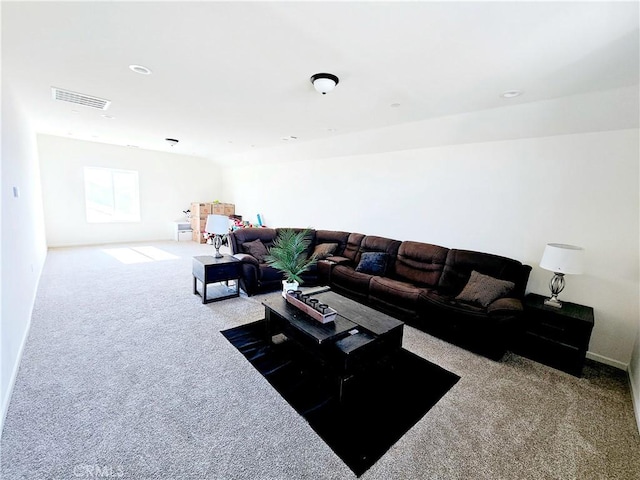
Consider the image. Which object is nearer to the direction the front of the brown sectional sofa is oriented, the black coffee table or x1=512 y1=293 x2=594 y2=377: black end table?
the black coffee table

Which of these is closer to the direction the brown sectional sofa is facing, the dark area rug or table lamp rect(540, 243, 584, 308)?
the dark area rug

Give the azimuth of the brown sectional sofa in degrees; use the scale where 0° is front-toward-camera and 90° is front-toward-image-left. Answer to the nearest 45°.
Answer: approximately 45°

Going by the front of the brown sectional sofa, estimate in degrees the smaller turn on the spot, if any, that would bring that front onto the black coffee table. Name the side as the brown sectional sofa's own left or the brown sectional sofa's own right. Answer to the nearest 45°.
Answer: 0° — it already faces it

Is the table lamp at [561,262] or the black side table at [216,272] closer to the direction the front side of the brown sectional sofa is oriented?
the black side table

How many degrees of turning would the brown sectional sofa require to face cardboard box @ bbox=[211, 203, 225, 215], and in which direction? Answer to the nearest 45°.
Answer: approximately 90° to its right

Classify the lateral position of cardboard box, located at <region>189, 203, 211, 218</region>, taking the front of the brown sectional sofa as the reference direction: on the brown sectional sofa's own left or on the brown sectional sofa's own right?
on the brown sectional sofa's own right

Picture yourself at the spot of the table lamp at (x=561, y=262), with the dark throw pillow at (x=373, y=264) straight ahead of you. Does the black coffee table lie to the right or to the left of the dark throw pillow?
left

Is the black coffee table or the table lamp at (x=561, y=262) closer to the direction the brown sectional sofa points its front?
the black coffee table

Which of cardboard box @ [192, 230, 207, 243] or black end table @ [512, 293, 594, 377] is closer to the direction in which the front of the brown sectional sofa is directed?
the cardboard box
